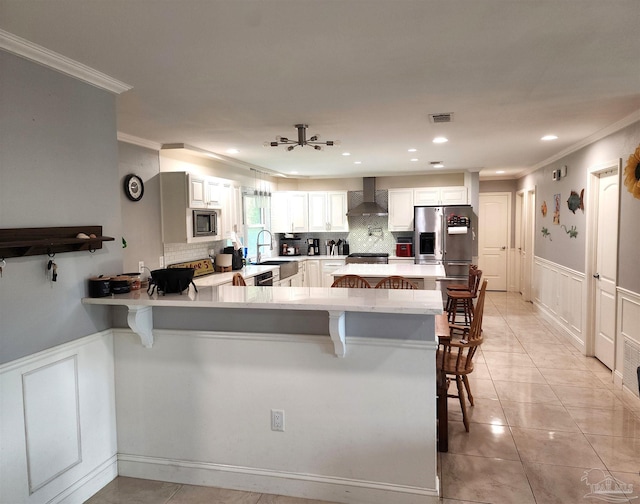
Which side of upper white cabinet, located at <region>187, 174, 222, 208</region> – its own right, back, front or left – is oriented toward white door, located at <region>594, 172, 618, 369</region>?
front

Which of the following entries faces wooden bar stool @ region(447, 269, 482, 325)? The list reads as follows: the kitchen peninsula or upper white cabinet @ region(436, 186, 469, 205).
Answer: the upper white cabinet

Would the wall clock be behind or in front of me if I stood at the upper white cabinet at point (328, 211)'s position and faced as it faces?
in front

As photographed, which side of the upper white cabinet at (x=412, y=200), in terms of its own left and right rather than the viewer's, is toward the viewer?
front

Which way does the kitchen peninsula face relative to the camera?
toward the camera

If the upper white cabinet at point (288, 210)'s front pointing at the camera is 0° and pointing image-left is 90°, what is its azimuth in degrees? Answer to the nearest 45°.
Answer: approximately 0°

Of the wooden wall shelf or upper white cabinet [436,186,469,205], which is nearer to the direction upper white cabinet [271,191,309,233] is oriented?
the wooden wall shelf

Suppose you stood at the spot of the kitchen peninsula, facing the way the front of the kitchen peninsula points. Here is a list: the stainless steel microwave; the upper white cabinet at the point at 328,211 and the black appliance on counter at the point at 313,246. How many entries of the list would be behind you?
3

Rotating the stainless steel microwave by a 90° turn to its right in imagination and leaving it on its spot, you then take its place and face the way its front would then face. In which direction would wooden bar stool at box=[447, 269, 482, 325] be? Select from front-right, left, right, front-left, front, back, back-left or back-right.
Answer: back-left

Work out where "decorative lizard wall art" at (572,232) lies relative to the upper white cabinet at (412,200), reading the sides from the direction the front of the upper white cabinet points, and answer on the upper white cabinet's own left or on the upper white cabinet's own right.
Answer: on the upper white cabinet's own left

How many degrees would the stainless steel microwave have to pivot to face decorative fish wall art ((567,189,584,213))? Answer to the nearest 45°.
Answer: approximately 45° to its left

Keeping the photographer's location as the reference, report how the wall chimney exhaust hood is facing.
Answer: facing the viewer

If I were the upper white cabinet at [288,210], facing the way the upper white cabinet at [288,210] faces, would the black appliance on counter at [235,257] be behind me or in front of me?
in front

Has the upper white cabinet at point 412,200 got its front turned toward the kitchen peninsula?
yes

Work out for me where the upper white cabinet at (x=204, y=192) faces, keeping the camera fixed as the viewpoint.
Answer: facing the viewer and to the right of the viewer

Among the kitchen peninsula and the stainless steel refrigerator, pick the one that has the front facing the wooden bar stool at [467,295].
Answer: the stainless steel refrigerator

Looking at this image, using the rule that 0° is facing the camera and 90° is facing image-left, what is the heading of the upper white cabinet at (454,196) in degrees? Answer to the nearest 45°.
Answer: approximately 0°

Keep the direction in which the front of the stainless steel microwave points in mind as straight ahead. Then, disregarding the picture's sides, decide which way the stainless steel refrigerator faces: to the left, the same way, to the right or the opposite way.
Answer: to the right
